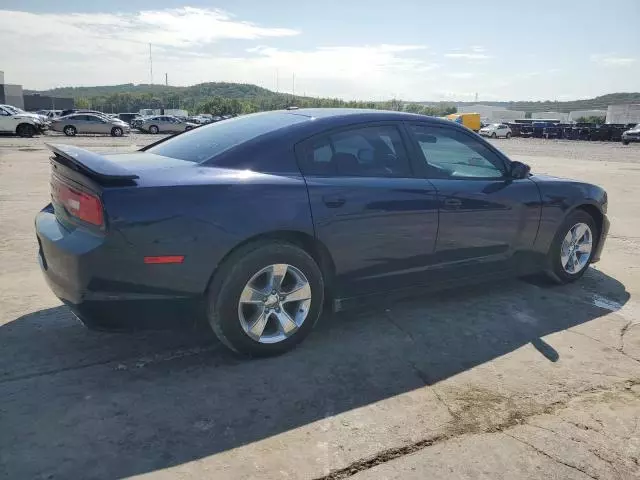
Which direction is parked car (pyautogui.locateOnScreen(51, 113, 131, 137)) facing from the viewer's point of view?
to the viewer's right

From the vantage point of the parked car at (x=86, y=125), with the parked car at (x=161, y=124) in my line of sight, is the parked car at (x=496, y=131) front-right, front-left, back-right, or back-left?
front-right

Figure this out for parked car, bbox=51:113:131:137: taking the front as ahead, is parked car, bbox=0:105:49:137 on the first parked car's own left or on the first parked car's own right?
on the first parked car's own right

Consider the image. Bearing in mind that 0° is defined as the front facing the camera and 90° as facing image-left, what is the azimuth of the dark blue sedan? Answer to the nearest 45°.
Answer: approximately 225°

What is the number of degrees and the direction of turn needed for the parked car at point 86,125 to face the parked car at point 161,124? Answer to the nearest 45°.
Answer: approximately 45° to its left

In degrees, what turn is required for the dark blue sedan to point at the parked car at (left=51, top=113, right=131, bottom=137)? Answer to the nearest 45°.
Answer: approximately 90° to its left

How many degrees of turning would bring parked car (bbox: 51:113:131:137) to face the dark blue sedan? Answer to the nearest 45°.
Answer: approximately 90° to its right

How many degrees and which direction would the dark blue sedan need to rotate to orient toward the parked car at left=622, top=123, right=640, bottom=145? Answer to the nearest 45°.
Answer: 0° — it already faces it

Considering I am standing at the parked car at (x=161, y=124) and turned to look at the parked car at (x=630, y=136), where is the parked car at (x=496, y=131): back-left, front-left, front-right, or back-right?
front-left

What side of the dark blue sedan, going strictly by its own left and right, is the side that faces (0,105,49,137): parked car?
left

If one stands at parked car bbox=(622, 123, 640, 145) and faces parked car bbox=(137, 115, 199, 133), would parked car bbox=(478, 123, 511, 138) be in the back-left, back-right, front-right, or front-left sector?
front-right

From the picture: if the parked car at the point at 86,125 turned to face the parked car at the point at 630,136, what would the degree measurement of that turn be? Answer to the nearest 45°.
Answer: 0° — it already faces it

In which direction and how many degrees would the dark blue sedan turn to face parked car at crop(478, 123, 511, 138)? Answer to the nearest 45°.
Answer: approximately 45° to its left

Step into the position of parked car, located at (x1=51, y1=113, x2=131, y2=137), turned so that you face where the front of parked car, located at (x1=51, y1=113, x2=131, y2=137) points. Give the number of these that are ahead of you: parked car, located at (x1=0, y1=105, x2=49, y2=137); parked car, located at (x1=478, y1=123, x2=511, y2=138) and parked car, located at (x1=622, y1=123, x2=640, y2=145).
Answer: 2
